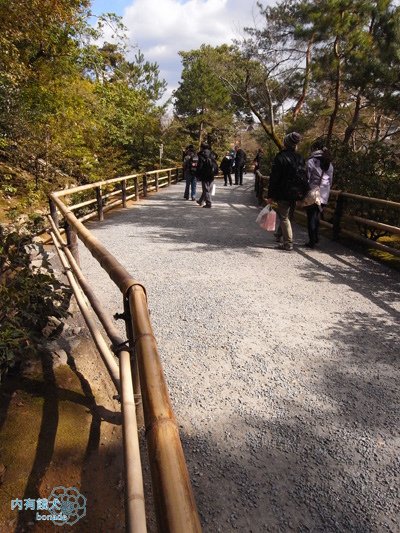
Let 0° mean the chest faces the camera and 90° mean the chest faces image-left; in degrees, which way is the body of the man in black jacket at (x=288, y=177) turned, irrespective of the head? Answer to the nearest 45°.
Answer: approximately 135°

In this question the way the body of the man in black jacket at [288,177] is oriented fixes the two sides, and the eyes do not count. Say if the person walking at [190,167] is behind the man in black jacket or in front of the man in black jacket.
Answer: in front

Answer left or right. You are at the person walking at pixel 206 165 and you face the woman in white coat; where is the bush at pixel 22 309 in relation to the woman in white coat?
right

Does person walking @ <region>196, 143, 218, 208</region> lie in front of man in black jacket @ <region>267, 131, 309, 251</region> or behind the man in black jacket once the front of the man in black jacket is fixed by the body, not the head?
in front

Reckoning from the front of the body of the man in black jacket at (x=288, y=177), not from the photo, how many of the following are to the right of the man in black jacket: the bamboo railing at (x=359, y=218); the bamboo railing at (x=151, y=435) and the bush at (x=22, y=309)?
1

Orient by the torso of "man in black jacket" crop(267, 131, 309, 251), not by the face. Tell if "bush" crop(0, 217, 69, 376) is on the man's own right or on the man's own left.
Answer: on the man's own left

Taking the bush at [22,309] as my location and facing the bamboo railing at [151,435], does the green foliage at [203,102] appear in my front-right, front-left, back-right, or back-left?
back-left
